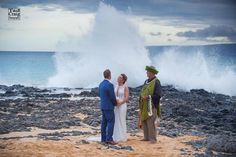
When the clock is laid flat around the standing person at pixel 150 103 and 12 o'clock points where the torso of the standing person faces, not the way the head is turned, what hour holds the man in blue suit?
The man in blue suit is roughly at 1 o'clock from the standing person.

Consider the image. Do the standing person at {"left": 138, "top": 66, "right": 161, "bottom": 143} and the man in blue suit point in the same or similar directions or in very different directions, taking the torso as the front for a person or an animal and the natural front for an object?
very different directions

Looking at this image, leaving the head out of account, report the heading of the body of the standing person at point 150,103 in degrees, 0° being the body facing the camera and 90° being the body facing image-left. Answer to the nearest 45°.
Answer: approximately 45°

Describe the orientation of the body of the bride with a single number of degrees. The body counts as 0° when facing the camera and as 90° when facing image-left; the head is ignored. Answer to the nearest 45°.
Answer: approximately 45°

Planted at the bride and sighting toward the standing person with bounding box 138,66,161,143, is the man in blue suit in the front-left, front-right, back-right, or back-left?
back-right

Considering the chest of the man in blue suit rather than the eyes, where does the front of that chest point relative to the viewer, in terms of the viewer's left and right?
facing away from the viewer and to the right of the viewer

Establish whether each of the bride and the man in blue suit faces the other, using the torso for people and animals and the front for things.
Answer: yes

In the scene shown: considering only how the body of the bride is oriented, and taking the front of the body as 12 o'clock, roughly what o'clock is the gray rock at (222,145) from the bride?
The gray rock is roughly at 8 o'clock from the bride.

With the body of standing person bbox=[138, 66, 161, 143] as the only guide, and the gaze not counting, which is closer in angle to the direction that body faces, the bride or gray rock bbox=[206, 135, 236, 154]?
the bride

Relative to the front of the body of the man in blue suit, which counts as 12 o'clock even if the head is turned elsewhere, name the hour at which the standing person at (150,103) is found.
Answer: The standing person is roughly at 1 o'clock from the man in blue suit.
